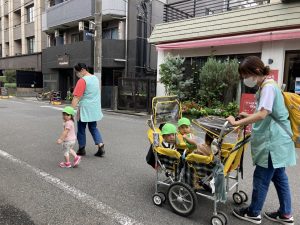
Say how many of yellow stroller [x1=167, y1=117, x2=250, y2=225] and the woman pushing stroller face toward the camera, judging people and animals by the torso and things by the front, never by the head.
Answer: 0

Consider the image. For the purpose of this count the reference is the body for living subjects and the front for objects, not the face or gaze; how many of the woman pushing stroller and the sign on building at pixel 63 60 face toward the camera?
1

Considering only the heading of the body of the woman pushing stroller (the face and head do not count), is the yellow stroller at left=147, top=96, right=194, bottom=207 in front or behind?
in front

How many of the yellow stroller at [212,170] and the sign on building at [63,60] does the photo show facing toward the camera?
1

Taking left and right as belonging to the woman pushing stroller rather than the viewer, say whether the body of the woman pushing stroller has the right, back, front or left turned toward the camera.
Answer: left

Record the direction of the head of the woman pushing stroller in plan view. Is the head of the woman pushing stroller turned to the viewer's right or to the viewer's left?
to the viewer's left
